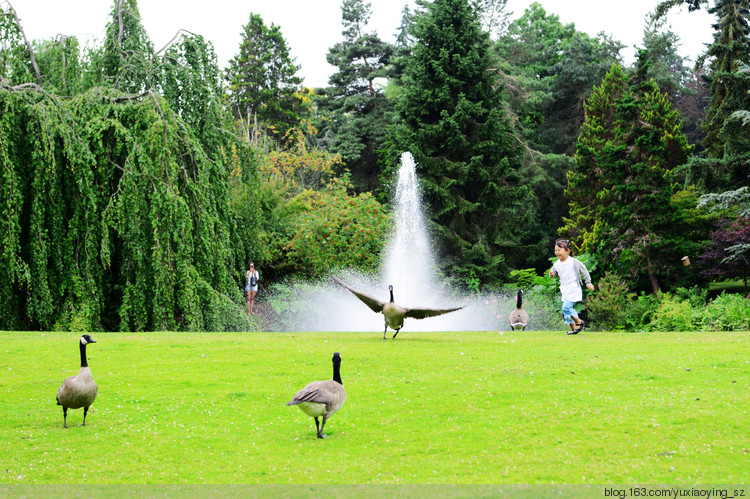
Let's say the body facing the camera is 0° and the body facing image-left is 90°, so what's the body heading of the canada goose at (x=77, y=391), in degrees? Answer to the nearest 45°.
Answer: approximately 315°

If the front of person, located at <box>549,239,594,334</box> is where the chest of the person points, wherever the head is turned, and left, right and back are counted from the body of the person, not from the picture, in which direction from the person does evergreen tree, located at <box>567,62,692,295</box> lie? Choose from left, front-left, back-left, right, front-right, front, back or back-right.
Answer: back-right

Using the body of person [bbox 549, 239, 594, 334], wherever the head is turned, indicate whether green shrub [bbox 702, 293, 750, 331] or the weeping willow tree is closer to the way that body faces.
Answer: the weeping willow tree

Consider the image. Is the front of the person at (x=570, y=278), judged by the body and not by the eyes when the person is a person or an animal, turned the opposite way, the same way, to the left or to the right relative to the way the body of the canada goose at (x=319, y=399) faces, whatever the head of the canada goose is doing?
the opposite way

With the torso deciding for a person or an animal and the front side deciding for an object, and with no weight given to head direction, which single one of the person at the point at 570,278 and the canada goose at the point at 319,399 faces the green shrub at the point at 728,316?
the canada goose

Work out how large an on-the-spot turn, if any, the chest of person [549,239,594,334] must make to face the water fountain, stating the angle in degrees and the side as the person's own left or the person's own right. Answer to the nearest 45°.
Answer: approximately 90° to the person's own right

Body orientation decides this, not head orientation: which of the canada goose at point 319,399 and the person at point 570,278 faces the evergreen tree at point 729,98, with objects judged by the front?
the canada goose

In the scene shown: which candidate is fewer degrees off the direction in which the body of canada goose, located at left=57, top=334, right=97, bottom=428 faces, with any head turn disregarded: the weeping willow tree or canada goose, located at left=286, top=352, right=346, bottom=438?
the canada goose

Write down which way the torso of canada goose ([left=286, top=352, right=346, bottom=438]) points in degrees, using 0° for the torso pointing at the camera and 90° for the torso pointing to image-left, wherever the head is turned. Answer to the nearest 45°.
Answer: approximately 225°

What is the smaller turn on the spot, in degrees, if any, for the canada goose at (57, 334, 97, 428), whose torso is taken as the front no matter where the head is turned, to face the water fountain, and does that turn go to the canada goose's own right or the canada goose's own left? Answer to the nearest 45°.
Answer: approximately 90° to the canada goose's own left
